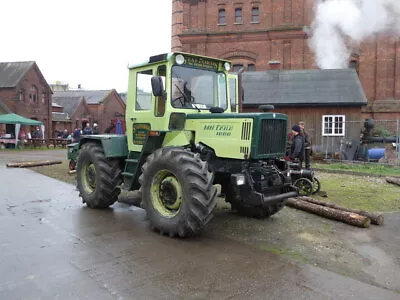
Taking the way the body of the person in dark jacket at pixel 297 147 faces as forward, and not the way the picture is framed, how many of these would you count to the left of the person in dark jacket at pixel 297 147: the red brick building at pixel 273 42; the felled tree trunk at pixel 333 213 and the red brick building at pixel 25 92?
1

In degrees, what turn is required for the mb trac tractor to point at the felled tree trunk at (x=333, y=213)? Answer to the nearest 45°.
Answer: approximately 45° to its left

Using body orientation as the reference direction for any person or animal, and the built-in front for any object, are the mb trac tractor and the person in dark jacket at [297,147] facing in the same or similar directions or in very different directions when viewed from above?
very different directions

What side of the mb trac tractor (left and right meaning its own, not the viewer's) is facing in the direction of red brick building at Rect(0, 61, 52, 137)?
back

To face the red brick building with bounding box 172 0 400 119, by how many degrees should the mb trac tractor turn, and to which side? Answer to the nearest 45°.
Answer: approximately 135° to its left

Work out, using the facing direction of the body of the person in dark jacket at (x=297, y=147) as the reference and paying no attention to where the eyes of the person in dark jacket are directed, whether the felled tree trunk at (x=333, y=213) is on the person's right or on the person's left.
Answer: on the person's left

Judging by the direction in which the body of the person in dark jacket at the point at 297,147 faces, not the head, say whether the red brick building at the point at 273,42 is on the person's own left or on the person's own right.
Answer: on the person's own right
